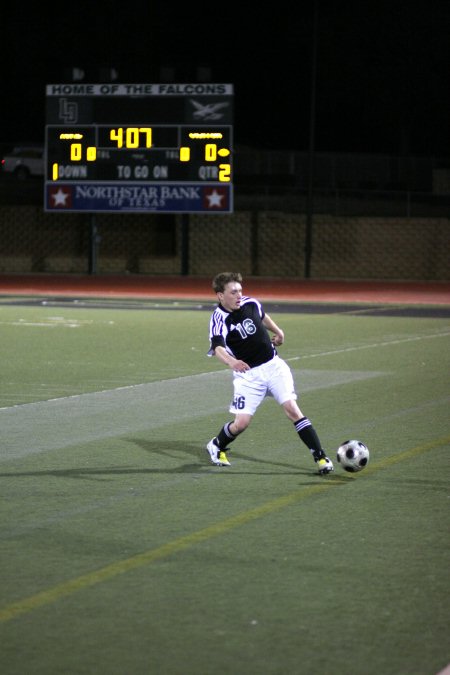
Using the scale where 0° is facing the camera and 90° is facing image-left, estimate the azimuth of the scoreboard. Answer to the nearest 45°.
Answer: approximately 0°

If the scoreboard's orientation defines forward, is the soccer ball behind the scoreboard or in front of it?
in front

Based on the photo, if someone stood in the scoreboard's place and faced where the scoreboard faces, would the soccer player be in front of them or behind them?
in front

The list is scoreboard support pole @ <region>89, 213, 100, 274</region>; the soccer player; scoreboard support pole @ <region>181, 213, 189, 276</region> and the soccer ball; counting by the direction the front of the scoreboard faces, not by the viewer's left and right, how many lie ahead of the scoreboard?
2

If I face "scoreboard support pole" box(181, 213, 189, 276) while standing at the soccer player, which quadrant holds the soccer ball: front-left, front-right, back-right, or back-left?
back-right

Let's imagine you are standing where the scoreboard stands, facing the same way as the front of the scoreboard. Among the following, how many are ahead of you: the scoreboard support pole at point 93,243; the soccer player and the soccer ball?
2

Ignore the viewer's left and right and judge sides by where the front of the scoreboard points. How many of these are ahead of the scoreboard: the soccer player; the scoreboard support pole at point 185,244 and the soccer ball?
2

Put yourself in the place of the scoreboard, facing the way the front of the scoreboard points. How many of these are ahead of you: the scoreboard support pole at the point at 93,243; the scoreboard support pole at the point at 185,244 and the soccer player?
1

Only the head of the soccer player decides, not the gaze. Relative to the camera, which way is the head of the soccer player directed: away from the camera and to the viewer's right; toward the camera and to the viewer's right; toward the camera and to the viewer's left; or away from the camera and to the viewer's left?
toward the camera and to the viewer's right
